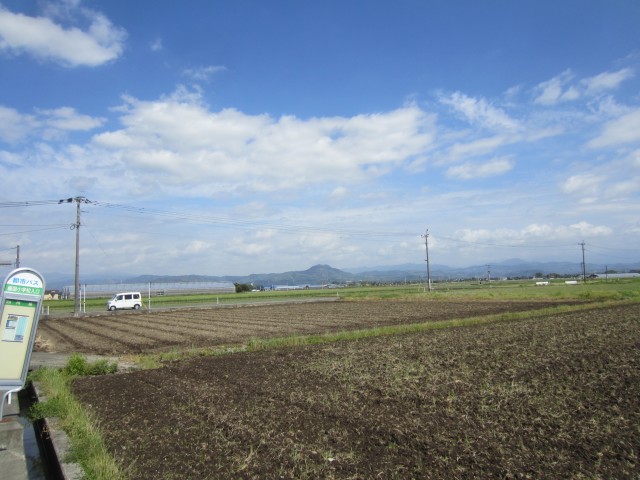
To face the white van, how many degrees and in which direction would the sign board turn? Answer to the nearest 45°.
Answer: approximately 180°

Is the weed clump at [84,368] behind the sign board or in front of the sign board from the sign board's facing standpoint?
behind

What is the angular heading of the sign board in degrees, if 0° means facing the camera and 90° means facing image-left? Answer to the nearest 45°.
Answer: approximately 0°
